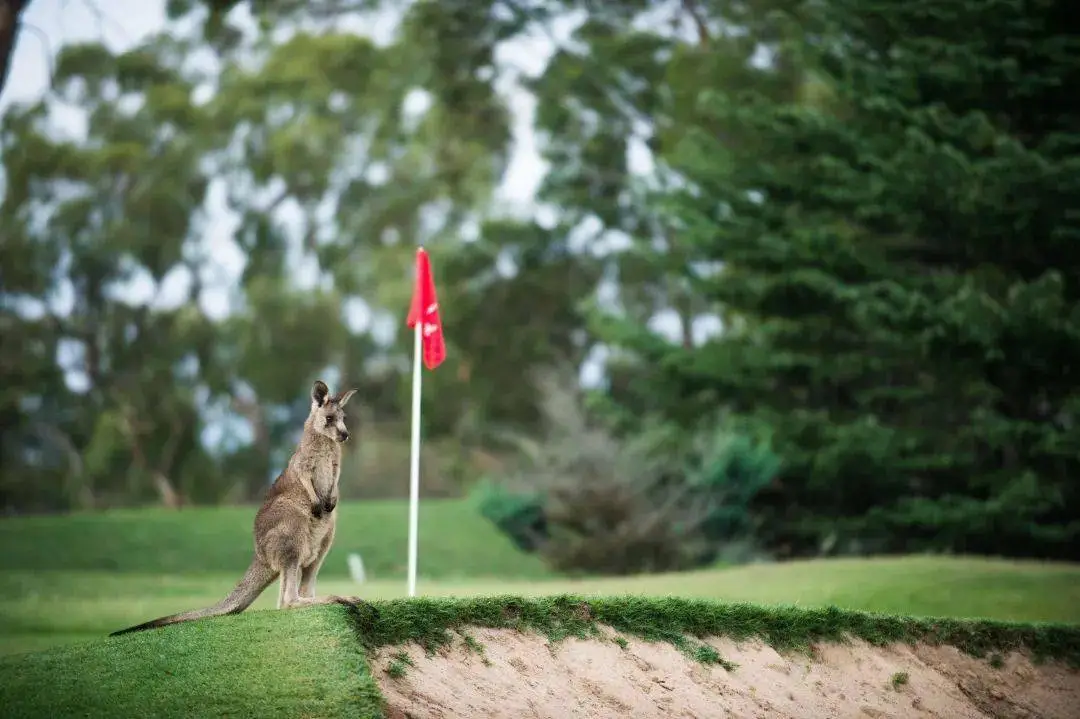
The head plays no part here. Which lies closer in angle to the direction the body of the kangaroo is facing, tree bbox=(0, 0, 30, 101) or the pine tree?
the pine tree

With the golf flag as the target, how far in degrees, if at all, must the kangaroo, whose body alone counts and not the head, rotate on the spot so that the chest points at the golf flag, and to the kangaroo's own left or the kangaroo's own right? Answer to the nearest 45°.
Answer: approximately 45° to the kangaroo's own left

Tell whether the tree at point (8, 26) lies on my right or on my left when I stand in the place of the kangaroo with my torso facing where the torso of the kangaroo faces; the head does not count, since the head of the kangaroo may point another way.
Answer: on my left

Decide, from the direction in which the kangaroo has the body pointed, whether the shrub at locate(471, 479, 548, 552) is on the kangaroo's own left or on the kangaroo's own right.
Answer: on the kangaroo's own left

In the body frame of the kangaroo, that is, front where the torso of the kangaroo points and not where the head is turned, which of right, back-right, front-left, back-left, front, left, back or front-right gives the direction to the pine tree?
front-left

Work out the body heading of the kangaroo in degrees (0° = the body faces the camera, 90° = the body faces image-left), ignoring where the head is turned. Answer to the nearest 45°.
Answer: approximately 270°

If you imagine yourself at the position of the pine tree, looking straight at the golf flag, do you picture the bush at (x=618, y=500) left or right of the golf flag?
right
